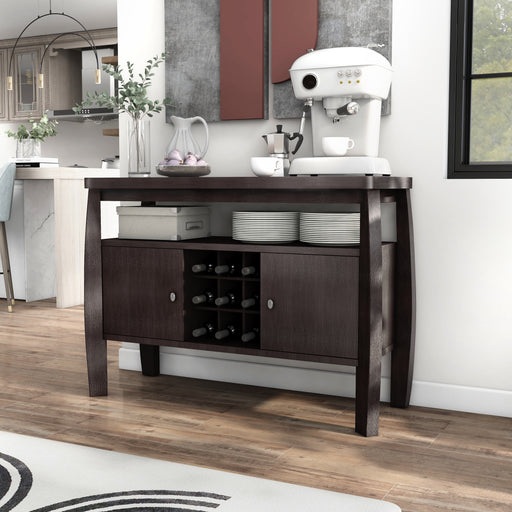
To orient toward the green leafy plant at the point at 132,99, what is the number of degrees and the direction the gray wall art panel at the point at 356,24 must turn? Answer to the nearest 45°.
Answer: approximately 90° to its right

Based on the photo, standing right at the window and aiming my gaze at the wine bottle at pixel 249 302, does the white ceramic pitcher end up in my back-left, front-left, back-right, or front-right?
front-right

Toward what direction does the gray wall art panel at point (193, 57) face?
toward the camera

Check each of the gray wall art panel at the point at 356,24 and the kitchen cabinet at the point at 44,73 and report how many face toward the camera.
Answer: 2

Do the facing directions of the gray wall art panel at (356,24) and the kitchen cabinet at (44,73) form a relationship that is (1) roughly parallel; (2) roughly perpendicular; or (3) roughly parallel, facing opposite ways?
roughly parallel

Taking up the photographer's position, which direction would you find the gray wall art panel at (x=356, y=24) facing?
facing the viewer

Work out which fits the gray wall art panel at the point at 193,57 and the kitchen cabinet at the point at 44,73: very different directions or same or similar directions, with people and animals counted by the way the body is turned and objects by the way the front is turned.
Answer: same or similar directions

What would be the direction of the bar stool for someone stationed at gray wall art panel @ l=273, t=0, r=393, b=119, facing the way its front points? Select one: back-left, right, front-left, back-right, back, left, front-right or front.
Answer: back-right

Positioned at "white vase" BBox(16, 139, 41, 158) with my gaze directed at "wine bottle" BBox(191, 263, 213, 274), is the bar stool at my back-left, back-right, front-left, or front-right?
front-right

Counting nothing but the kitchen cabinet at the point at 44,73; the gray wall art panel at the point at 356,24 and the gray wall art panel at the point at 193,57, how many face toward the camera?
3

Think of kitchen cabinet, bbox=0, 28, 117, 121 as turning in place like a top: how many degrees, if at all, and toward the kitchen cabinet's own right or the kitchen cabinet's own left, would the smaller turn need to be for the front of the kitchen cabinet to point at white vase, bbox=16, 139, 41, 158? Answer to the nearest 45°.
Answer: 0° — it already faces it

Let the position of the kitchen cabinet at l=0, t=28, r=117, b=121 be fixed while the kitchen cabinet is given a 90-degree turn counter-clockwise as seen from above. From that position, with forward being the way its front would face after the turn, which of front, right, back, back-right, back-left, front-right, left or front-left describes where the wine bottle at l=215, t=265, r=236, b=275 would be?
right

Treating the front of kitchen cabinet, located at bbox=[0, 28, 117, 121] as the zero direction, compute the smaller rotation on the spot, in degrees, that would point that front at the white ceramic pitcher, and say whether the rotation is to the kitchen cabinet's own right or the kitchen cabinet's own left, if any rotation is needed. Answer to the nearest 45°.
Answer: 0° — it already faces it
